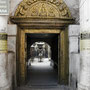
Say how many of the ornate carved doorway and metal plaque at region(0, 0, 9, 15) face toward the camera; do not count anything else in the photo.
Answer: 2

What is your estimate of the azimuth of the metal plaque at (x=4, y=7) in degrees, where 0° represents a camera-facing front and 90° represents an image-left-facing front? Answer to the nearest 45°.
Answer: approximately 0°

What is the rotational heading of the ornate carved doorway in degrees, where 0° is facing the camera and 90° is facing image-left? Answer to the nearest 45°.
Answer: approximately 0°

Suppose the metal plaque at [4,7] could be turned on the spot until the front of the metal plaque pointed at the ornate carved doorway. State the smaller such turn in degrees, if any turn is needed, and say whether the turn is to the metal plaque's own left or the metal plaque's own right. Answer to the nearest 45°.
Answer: approximately 135° to the metal plaque's own left

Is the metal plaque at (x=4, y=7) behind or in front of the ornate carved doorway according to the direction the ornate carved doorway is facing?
in front
